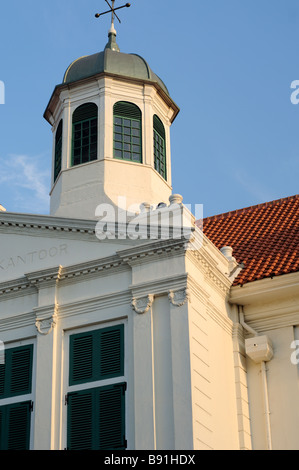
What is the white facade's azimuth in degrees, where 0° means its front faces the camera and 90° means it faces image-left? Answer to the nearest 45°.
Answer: approximately 45°
